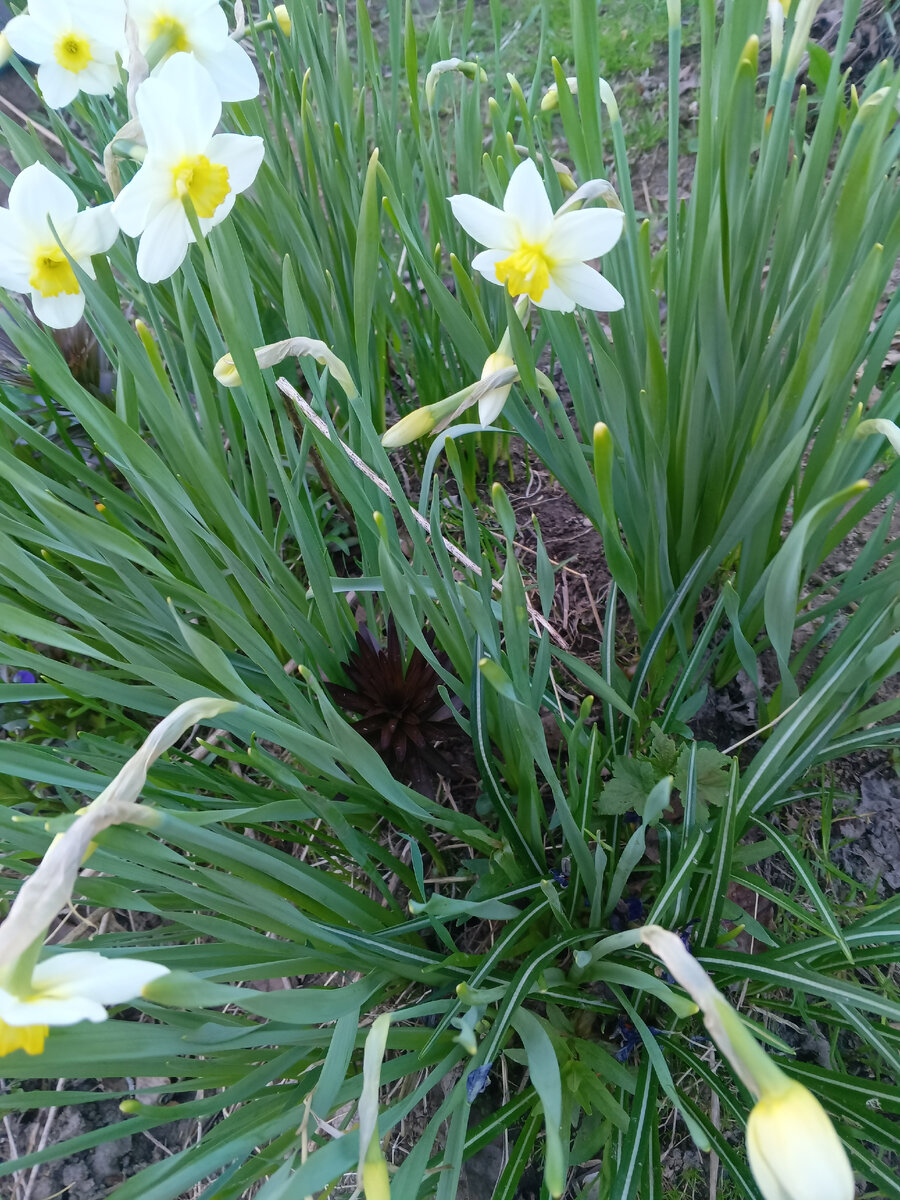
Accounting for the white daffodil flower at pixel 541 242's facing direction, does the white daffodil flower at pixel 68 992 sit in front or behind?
in front

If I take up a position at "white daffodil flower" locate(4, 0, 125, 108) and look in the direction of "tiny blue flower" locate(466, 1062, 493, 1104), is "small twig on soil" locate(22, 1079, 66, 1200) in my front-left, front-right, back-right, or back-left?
front-right

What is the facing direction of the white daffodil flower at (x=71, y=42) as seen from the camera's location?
facing the viewer

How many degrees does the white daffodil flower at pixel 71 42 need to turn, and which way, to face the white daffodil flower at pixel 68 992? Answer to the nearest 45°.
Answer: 0° — it already faces it

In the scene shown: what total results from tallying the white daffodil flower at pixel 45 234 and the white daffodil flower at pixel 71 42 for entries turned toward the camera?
2

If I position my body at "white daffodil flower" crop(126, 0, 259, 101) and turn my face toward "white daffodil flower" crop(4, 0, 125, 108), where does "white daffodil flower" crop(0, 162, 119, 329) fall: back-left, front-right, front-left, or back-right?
front-left

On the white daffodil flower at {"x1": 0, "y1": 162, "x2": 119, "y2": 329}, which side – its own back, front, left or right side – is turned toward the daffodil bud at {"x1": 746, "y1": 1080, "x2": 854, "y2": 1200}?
front

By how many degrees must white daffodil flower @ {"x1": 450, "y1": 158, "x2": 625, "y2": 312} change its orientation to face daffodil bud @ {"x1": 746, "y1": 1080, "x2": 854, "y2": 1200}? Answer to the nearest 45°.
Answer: approximately 45° to its left

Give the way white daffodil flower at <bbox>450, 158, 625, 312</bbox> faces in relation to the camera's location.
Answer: facing the viewer and to the left of the viewer

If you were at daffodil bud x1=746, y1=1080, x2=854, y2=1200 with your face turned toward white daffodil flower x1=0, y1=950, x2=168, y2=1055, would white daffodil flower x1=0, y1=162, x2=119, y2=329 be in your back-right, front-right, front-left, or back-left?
front-right

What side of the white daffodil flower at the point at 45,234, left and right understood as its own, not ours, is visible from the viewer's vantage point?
front
